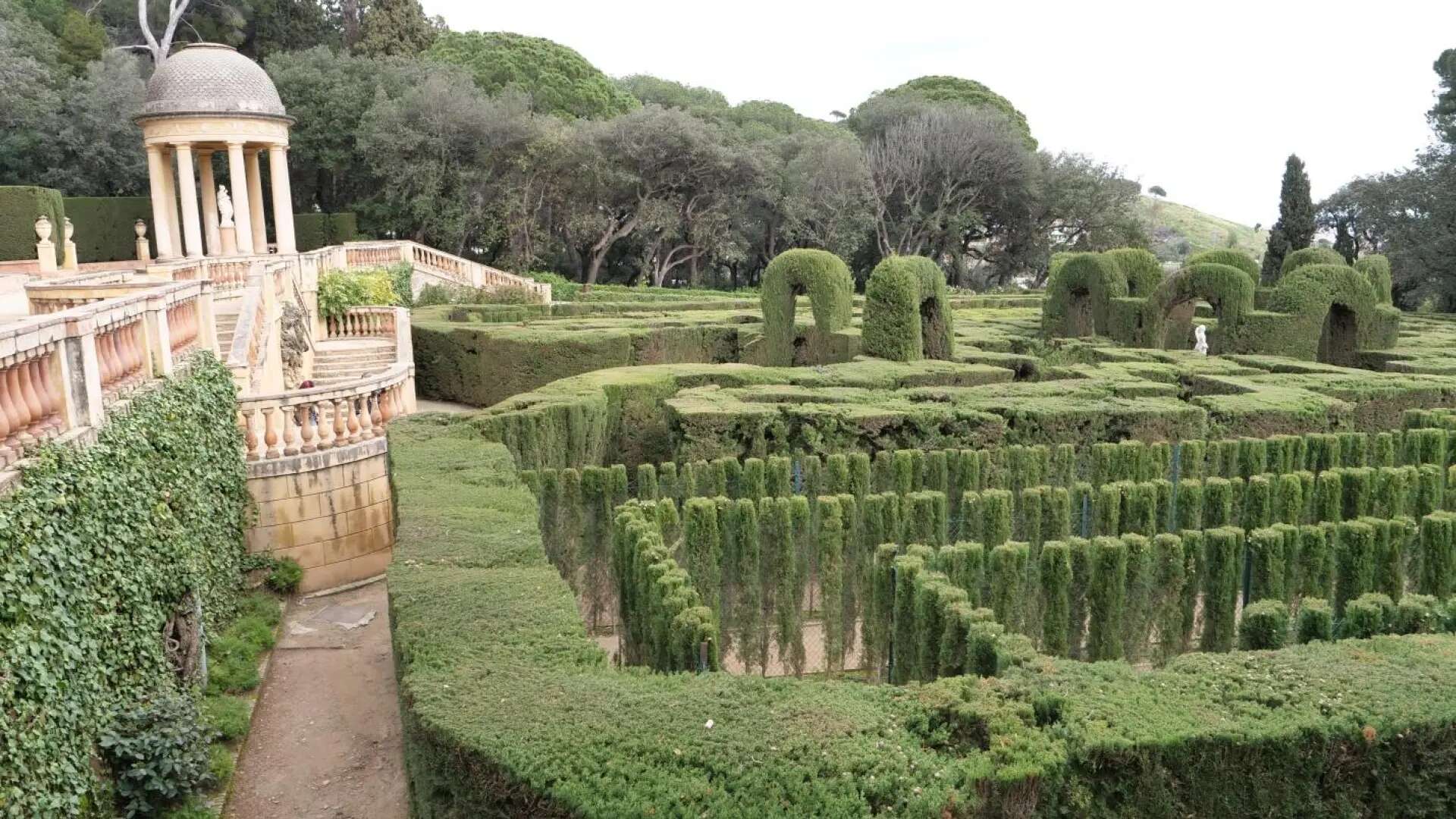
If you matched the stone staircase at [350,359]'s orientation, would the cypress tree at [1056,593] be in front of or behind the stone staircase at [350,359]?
in front

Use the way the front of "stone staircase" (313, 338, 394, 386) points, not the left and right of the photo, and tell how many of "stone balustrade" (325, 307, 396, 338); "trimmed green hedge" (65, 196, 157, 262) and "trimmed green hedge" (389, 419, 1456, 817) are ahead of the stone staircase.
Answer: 1

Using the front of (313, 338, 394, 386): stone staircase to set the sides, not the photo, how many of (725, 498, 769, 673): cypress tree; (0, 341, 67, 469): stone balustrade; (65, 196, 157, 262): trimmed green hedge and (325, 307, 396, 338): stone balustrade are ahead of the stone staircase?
2

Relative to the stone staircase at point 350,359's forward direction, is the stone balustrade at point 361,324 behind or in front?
behind

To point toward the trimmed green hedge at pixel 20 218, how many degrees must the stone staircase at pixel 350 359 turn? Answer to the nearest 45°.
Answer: approximately 135° to its right

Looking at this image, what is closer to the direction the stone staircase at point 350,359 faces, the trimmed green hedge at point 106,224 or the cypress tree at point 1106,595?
the cypress tree

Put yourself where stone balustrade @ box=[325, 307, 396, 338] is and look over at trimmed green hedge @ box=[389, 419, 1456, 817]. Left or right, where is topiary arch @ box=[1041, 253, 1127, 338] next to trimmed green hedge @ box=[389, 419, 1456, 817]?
left

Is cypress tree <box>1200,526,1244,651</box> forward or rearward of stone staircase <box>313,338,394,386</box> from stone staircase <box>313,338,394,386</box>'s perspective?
forward

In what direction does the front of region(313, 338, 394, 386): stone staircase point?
toward the camera

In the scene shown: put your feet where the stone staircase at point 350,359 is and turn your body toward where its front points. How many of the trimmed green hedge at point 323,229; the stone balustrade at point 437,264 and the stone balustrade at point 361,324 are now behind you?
3

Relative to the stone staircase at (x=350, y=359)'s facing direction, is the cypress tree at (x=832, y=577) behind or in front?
in front

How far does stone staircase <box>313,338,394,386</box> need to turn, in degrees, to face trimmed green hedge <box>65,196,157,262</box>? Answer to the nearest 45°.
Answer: approximately 180°

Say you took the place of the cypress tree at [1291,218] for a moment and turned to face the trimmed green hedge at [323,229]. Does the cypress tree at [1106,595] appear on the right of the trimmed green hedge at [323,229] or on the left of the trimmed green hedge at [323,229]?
left

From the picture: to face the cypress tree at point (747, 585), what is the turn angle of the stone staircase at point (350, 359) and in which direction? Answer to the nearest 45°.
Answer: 0° — it already faces it

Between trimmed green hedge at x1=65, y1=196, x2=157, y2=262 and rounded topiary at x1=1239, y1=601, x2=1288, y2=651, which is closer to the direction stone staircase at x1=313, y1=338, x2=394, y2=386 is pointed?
the rounded topiary

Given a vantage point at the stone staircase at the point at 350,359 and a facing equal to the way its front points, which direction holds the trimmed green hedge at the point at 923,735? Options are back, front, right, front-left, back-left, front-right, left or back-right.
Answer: front

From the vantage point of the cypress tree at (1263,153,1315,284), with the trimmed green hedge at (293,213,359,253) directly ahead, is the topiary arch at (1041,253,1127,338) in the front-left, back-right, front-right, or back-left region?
front-left
